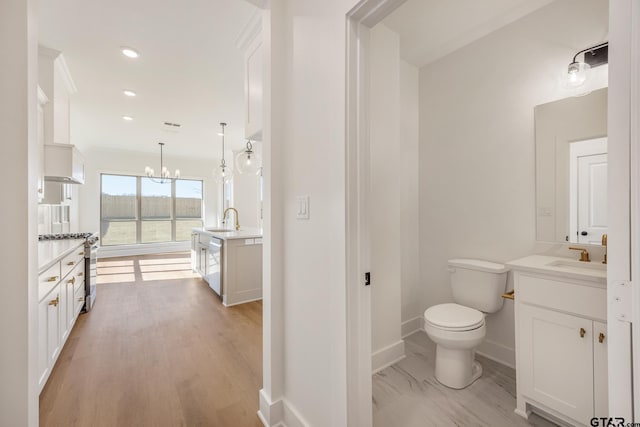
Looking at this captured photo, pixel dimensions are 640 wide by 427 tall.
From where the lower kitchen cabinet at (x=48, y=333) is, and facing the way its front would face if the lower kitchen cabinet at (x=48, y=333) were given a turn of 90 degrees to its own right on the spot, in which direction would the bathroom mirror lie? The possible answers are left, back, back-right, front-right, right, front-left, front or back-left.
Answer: front-left

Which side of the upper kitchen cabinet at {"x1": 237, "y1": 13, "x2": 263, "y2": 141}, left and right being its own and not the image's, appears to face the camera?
left

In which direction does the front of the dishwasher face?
to the viewer's left

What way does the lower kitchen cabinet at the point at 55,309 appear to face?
to the viewer's right

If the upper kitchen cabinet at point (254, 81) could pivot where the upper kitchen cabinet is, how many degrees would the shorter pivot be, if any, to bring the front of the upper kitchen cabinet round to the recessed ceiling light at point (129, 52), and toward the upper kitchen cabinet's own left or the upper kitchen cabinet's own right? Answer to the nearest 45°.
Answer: approximately 45° to the upper kitchen cabinet's own right

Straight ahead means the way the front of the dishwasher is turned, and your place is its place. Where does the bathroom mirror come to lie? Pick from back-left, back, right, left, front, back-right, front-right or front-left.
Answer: back-left

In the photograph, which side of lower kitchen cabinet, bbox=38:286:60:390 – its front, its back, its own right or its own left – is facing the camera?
right

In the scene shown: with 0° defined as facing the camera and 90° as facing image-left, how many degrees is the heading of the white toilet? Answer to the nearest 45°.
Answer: approximately 45°
